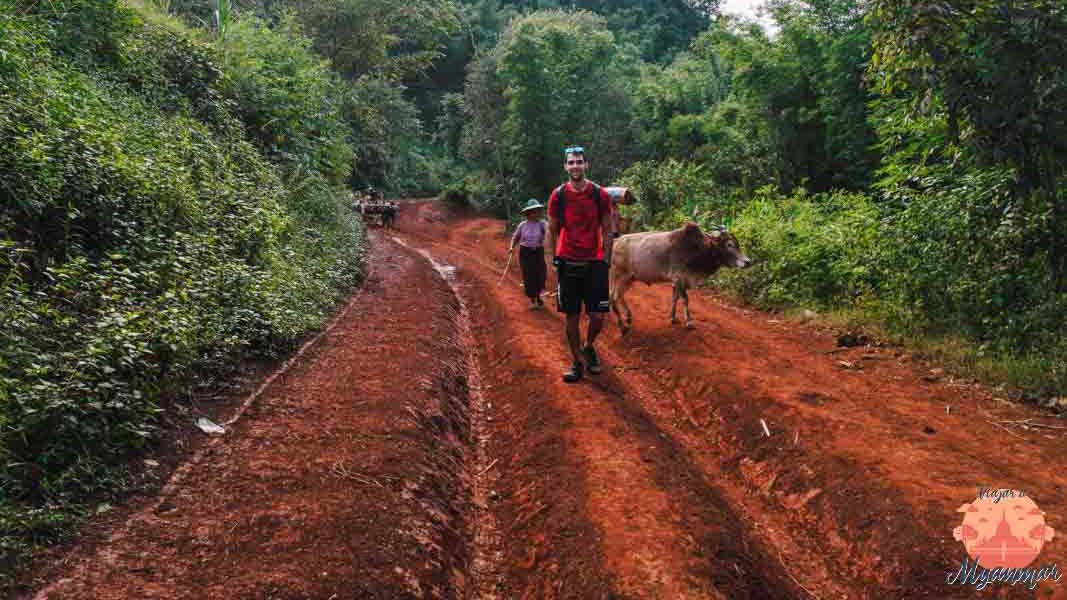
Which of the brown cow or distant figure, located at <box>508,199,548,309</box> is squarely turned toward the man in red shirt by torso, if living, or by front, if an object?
the distant figure

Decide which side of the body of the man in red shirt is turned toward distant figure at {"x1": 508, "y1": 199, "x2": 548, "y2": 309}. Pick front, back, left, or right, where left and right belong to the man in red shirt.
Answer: back

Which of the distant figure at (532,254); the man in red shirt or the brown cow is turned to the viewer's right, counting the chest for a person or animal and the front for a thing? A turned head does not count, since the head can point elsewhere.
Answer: the brown cow

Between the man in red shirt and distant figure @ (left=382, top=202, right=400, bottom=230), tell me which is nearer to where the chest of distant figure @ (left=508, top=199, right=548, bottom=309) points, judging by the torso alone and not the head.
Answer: the man in red shirt

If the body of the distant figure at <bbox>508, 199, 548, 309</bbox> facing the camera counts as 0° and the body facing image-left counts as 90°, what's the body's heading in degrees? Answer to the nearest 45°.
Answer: approximately 0°

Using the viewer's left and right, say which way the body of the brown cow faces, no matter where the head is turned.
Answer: facing to the right of the viewer

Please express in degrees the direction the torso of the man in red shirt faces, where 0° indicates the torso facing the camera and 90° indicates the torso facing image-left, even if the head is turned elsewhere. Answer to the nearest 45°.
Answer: approximately 0°

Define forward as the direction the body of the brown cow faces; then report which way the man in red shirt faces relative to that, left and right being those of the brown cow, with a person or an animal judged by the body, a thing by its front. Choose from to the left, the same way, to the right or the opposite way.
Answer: to the right

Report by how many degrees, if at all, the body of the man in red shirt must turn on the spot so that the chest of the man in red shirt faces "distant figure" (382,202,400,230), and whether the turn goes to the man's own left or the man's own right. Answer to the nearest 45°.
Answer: approximately 180°

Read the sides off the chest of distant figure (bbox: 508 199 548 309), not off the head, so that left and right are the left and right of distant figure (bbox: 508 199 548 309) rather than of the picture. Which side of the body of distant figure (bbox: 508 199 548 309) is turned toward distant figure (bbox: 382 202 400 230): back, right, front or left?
back
